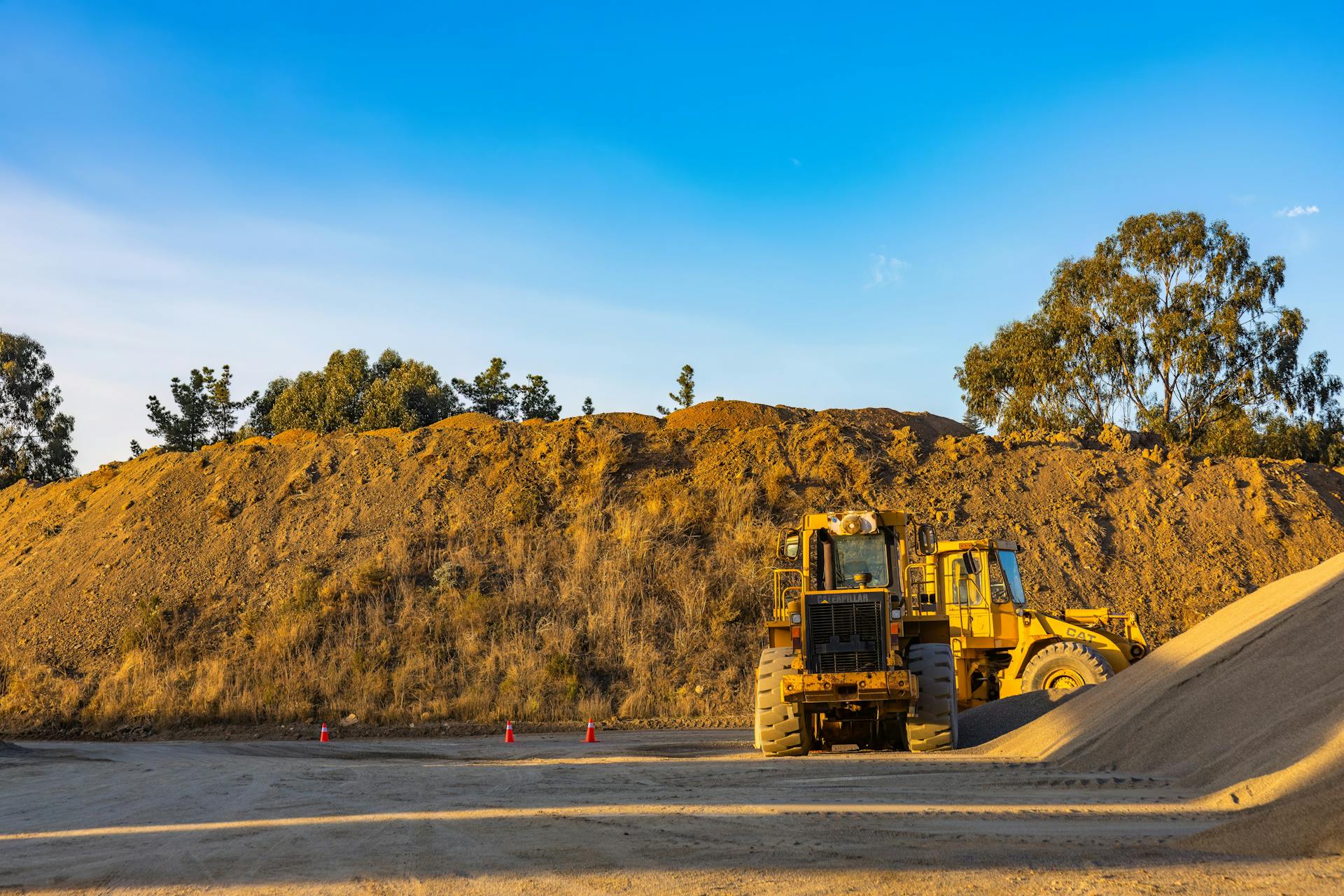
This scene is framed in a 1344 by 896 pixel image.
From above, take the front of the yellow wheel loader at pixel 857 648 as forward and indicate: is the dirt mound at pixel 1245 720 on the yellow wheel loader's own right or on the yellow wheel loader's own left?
on the yellow wheel loader's own right

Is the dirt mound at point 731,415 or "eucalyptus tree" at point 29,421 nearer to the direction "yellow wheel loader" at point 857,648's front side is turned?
the dirt mound

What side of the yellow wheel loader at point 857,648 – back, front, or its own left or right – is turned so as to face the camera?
back

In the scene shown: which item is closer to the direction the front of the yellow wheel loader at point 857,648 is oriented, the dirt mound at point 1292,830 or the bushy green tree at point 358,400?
the bushy green tree

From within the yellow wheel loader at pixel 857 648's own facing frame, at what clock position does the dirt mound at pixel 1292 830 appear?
The dirt mound is roughly at 5 o'clock from the yellow wheel loader.
